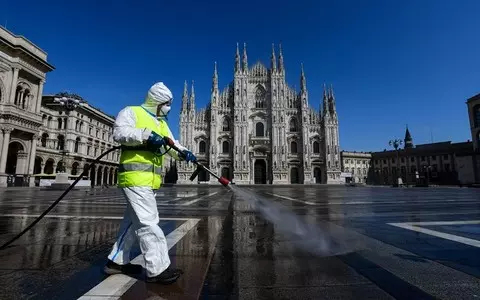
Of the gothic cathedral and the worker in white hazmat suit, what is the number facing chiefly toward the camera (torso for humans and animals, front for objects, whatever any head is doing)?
1

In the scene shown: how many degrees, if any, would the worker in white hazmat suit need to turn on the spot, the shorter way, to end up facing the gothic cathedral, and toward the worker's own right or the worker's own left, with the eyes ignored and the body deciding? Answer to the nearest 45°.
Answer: approximately 45° to the worker's own left

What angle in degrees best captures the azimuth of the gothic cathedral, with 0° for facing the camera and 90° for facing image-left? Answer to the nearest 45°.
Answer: approximately 0°

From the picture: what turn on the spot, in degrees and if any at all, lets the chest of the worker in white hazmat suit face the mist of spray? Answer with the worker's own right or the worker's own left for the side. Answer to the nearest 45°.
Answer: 0° — they already face it

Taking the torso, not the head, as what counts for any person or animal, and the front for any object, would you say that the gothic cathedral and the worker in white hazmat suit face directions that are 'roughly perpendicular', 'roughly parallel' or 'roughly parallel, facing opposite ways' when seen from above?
roughly perpendicular

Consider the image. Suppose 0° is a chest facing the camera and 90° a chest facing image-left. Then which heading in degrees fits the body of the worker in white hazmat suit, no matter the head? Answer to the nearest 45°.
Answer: approximately 270°

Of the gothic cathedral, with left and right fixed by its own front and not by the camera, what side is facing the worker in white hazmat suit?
front

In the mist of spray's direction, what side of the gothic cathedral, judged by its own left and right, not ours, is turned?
front

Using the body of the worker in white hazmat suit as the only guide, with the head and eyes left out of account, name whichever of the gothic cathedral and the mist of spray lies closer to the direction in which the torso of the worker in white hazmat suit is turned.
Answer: the mist of spray
